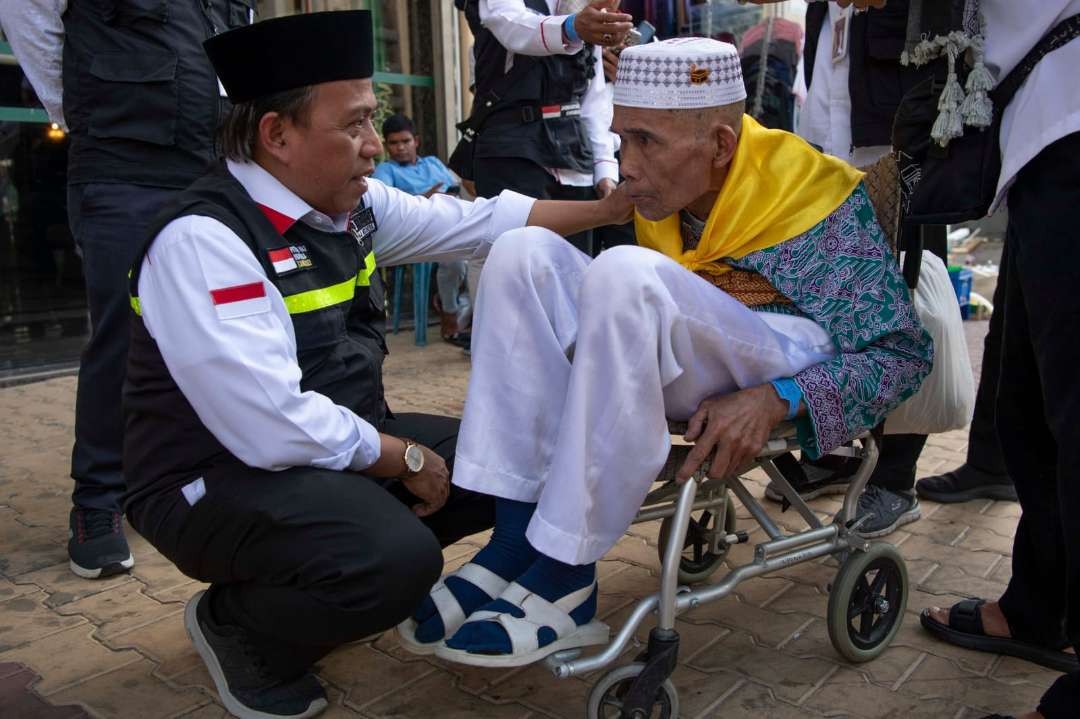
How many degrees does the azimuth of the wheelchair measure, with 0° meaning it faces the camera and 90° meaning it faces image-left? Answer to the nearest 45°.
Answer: approximately 45°

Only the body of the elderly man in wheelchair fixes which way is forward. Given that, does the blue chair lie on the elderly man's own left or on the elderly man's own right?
on the elderly man's own right

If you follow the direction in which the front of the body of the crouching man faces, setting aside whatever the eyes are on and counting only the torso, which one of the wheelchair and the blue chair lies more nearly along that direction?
the wheelchair
